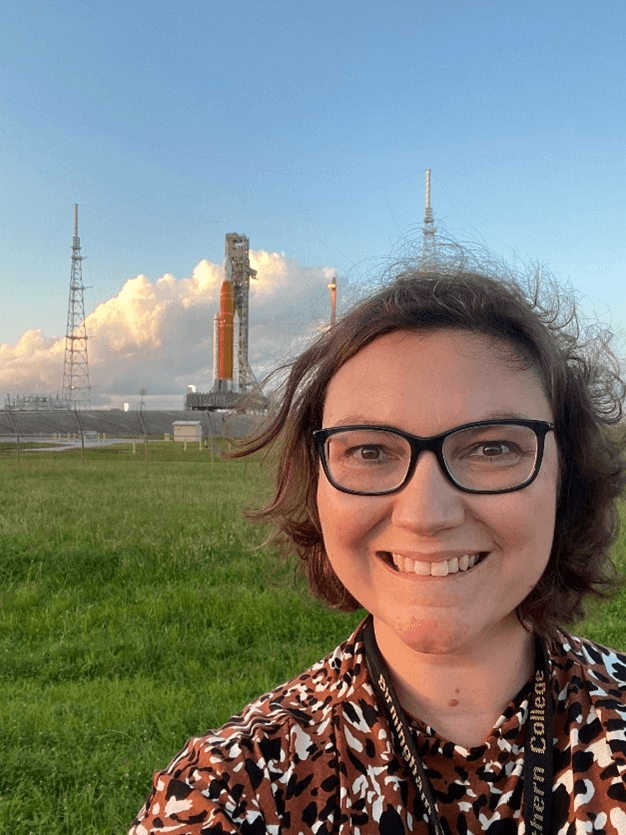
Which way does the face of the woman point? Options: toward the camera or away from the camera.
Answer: toward the camera

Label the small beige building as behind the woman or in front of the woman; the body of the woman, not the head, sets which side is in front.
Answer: behind

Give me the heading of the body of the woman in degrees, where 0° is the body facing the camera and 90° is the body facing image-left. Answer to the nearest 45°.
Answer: approximately 0°
